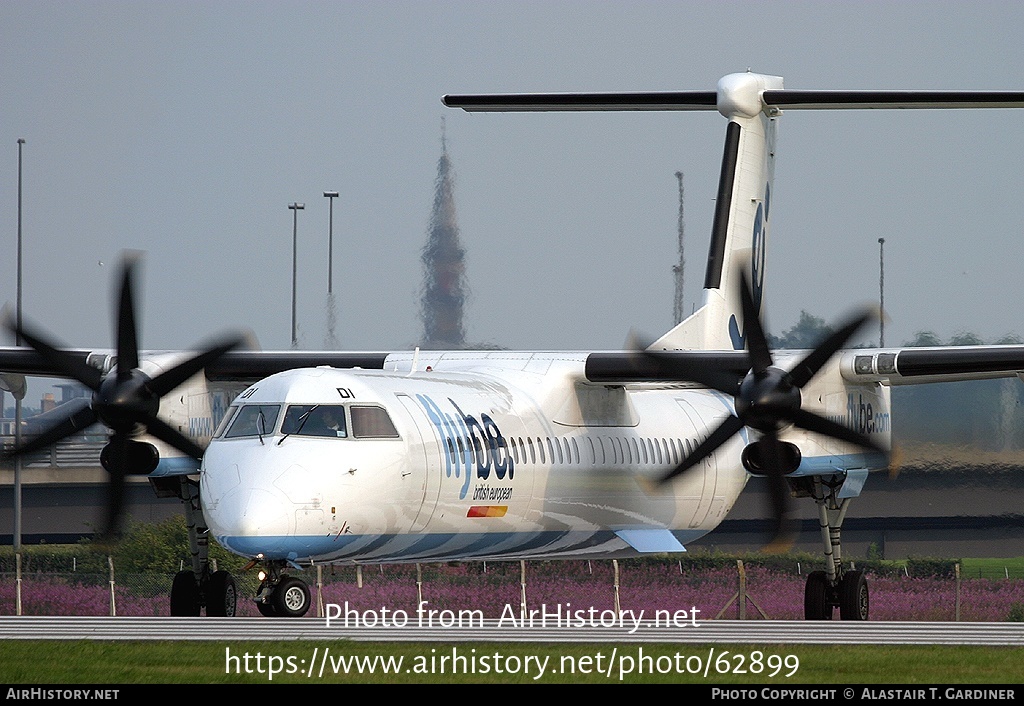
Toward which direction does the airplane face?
toward the camera

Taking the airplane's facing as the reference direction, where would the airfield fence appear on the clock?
The airfield fence is roughly at 6 o'clock from the airplane.
